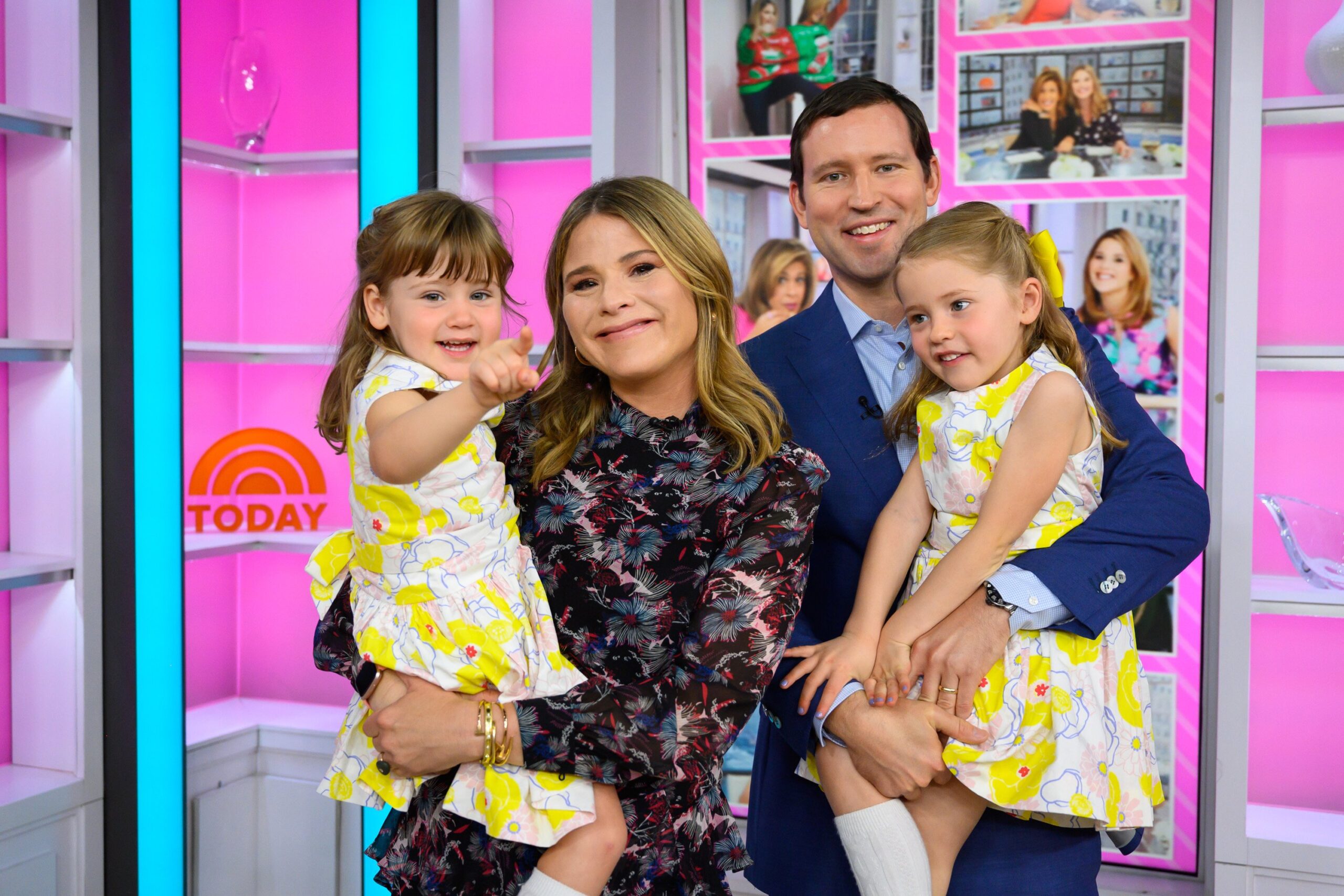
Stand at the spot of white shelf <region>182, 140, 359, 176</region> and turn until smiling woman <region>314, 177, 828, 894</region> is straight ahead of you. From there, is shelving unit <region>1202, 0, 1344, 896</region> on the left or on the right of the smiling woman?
left

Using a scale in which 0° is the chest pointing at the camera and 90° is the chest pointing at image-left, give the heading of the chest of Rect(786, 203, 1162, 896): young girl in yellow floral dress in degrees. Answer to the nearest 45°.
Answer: approximately 45°

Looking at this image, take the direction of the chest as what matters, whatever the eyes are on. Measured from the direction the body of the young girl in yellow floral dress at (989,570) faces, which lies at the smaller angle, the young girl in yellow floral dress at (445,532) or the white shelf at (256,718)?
the young girl in yellow floral dress

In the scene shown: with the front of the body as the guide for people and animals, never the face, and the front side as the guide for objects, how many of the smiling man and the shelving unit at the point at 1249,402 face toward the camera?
2

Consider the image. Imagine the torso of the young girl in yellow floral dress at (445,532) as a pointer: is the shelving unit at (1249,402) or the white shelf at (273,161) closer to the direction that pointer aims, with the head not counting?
the shelving unit
